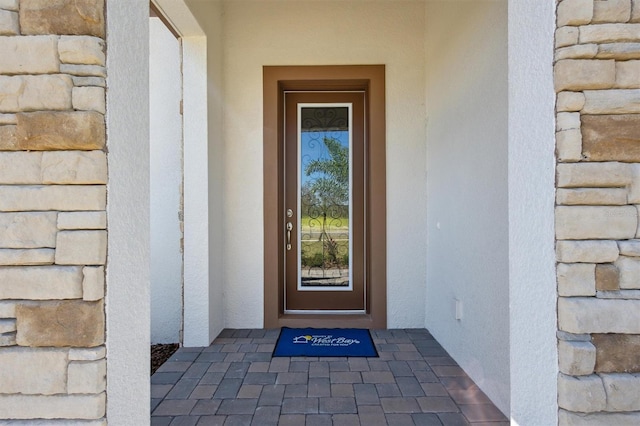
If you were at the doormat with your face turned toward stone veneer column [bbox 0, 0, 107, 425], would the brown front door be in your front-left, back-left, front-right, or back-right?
back-right

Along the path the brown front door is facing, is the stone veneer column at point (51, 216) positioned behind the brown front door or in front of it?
in front

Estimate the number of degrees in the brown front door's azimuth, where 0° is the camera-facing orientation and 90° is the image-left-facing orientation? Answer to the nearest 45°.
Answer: approximately 0°
